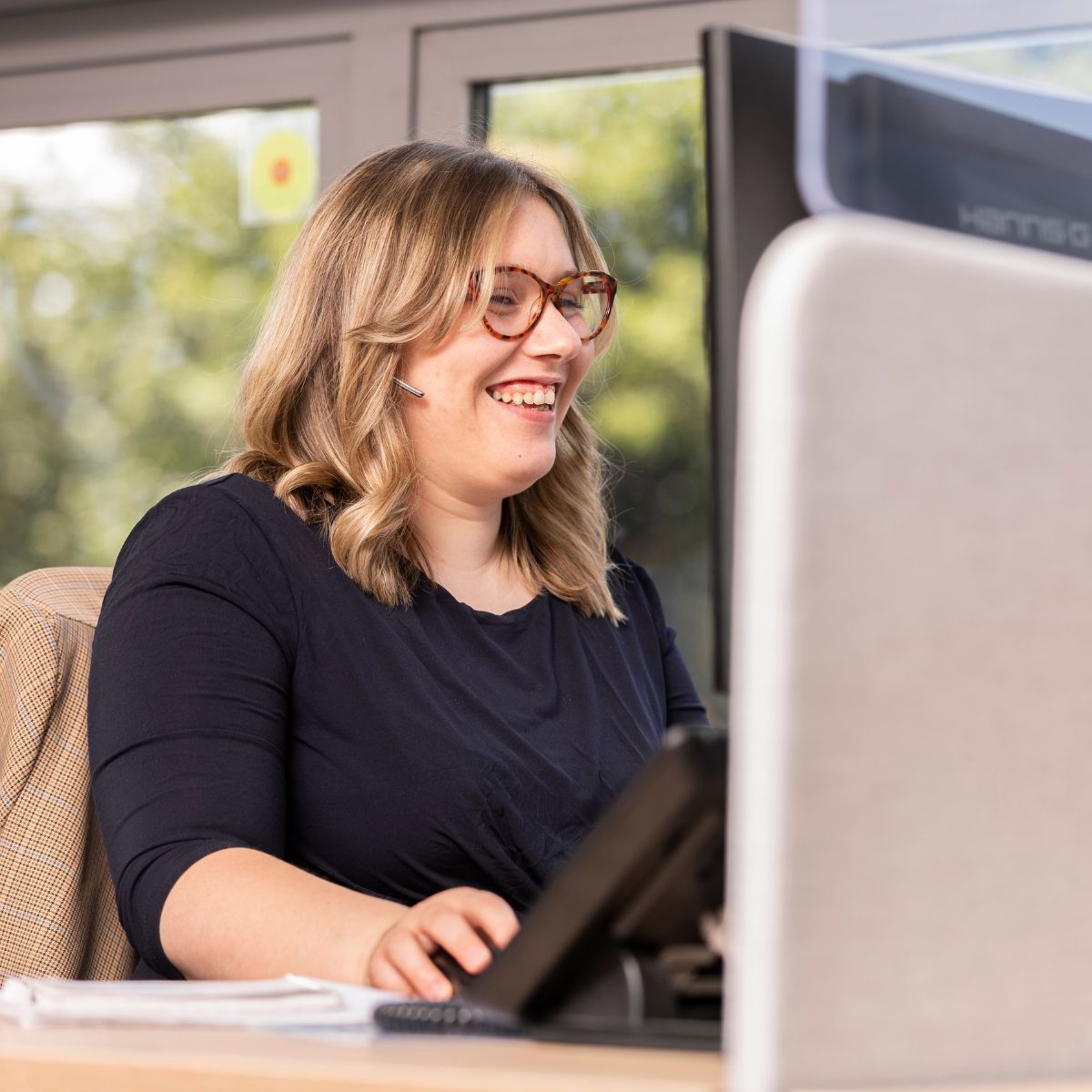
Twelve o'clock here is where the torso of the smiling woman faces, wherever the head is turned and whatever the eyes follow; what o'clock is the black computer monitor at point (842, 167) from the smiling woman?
The black computer monitor is roughly at 1 o'clock from the smiling woman.

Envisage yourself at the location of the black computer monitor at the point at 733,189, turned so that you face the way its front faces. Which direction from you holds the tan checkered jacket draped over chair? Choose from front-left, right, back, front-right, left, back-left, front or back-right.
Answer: front

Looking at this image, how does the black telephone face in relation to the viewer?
to the viewer's left

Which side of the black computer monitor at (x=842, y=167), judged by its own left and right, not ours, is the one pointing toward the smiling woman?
front

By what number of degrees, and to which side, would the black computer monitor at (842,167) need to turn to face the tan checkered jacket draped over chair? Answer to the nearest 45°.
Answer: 0° — it already faces it

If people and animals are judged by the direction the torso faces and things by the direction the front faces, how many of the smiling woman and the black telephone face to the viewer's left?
1

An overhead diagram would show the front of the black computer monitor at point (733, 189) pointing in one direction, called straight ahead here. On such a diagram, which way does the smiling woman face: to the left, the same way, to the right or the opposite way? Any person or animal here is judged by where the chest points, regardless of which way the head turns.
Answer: the opposite way

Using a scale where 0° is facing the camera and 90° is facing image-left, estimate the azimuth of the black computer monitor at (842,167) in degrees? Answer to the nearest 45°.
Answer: approximately 135°

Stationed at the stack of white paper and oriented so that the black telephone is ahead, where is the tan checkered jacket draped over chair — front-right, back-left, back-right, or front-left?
back-left

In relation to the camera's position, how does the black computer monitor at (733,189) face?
facing away from the viewer and to the left of the viewer
